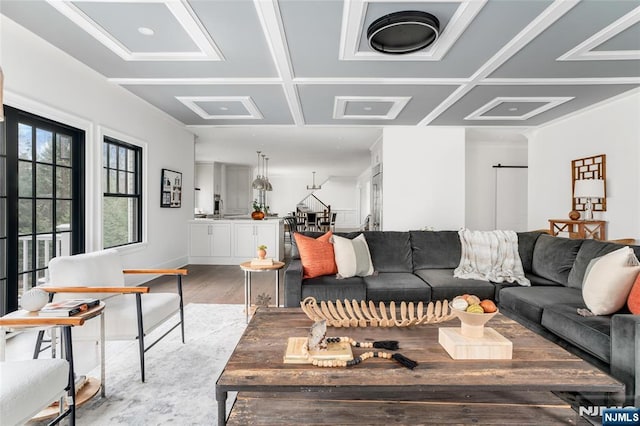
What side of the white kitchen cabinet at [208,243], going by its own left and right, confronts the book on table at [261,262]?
front

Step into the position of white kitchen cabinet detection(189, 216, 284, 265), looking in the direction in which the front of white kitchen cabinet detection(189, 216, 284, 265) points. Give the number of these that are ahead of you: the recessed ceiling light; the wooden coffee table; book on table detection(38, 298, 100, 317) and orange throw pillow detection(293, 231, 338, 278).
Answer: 4

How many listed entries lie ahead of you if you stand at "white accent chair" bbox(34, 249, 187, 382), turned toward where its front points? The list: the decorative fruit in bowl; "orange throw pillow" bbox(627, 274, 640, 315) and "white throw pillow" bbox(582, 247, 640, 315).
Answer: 3

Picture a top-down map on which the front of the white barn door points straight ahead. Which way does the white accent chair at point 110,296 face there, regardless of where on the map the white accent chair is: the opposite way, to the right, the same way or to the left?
to the left

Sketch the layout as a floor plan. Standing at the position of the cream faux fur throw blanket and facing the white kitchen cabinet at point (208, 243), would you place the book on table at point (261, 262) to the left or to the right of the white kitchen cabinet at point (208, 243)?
left

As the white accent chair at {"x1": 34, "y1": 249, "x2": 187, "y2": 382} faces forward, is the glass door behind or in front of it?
behind

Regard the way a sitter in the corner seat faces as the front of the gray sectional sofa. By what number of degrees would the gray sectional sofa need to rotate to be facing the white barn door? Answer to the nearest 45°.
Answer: approximately 135° to its right

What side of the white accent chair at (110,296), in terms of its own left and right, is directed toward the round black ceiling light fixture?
front

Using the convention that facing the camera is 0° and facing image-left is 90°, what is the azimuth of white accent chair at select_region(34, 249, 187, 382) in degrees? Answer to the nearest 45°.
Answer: approximately 315°
